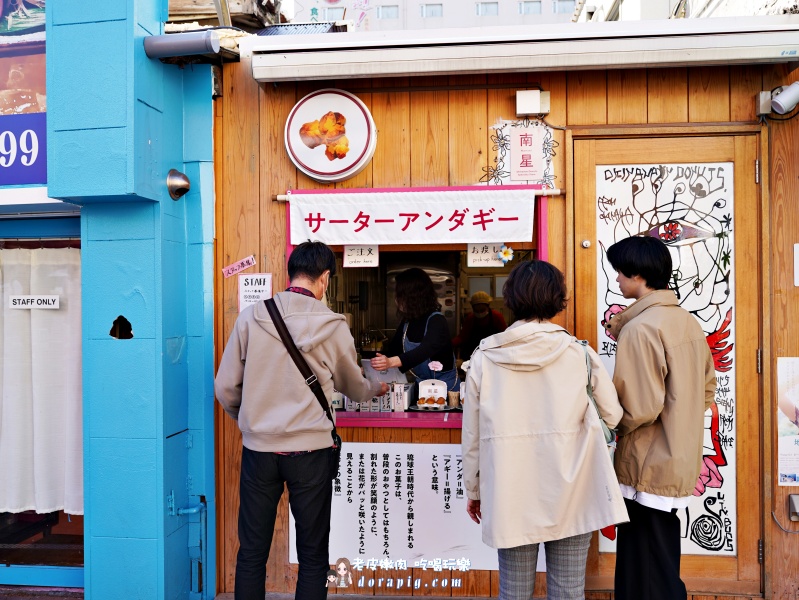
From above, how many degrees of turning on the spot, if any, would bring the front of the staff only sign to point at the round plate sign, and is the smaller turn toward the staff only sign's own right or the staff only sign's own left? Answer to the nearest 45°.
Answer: approximately 45° to the staff only sign's own left

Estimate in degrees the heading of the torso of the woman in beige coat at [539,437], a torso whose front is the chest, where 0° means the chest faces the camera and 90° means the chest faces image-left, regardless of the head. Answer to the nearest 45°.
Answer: approximately 180°

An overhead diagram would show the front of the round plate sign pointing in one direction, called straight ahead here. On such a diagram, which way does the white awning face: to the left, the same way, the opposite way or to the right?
the same way

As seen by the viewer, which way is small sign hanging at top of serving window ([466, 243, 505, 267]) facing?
toward the camera

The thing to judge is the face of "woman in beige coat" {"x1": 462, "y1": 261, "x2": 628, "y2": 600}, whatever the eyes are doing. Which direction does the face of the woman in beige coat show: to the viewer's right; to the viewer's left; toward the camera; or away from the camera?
away from the camera

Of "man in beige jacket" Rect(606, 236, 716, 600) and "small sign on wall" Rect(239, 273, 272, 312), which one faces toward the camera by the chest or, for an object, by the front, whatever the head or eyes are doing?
the small sign on wall

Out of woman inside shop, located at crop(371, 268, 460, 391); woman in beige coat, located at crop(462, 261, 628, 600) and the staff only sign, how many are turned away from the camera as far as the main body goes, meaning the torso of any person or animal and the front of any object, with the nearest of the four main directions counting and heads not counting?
1

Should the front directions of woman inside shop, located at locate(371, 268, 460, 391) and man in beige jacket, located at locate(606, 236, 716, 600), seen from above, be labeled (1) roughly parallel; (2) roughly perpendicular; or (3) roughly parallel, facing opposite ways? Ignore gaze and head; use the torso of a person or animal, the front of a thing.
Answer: roughly perpendicular

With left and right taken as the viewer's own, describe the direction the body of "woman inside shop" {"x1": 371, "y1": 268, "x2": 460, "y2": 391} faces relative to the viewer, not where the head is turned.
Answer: facing the viewer and to the left of the viewer

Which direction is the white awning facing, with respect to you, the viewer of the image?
facing the viewer

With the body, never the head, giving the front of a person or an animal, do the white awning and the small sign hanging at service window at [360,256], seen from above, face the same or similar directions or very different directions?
same or similar directions

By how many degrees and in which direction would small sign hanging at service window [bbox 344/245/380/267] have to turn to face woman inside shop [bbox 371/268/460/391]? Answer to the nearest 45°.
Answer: approximately 135° to its left

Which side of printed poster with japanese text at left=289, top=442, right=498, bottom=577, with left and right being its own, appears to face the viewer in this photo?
front

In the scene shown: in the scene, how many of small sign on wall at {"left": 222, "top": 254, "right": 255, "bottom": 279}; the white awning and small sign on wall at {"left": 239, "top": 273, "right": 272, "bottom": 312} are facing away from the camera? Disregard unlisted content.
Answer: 0

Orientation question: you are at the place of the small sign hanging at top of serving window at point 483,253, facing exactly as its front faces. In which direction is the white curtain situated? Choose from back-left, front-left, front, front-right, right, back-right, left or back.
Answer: right

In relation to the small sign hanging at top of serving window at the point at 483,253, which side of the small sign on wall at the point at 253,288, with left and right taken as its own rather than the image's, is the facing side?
left

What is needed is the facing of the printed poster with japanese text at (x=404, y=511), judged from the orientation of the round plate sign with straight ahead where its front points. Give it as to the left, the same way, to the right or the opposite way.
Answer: the same way
